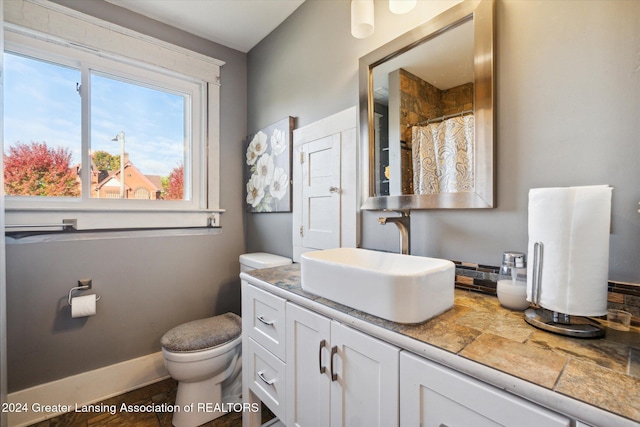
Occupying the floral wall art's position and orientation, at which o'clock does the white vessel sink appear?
The white vessel sink is roughly at 10 o'clock from the floral wall art.

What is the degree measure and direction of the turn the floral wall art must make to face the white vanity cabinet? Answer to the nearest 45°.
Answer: approximately 45° to its left

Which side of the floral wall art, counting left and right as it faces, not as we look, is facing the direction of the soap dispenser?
left

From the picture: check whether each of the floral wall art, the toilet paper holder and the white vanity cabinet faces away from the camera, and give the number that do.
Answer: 0

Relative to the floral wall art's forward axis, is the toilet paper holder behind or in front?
in front

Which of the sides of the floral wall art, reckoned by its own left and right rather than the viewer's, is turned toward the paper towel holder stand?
left

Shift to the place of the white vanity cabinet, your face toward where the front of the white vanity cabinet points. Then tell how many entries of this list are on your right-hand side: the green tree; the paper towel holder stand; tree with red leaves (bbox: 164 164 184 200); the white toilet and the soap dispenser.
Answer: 3

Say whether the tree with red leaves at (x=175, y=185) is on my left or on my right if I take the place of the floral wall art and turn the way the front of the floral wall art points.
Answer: on my right

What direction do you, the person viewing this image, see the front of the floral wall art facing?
facing the viewer and to the left of the viewer

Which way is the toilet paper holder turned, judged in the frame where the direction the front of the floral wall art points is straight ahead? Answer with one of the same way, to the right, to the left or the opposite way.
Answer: to the left

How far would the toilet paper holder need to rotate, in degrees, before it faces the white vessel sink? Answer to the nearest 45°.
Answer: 0° — it already faces it

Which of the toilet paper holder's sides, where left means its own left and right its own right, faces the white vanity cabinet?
front

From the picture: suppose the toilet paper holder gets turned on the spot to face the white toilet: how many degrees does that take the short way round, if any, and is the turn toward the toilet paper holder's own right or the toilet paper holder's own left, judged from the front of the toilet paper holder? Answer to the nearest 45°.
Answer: approximately 45° to the toilet paper holder's own left
